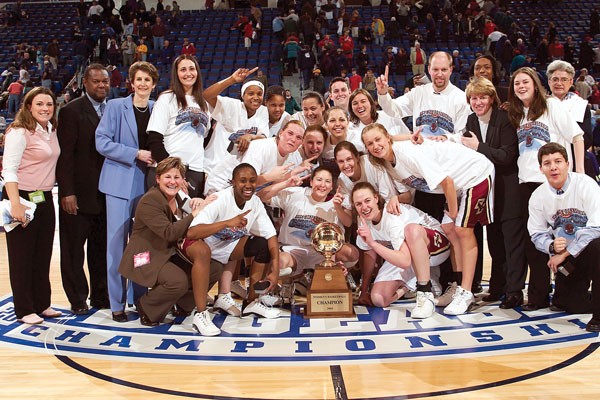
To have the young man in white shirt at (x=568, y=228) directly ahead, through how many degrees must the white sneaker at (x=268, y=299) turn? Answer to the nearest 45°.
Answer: approximately 45° to its left

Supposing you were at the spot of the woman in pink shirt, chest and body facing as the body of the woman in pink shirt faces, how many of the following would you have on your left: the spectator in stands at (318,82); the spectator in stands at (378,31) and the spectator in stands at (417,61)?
3

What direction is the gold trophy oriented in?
toward the camera

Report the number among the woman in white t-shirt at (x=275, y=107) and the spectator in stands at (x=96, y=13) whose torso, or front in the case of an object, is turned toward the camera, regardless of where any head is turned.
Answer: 2

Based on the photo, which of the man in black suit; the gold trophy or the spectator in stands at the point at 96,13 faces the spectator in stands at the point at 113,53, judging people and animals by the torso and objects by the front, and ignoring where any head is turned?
the spectator in stands at the point at 96,13

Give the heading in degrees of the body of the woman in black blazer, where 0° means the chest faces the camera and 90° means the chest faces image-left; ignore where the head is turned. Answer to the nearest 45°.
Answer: approximately 45°

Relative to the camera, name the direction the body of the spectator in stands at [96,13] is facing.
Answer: toward the camera

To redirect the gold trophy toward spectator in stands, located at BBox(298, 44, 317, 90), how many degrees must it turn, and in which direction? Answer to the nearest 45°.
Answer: approximately 180°

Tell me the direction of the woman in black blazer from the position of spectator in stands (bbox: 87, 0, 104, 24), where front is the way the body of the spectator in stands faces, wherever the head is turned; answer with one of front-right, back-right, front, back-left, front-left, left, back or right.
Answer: front

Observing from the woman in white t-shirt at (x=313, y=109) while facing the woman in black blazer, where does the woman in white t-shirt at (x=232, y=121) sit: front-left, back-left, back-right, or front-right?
back-right
